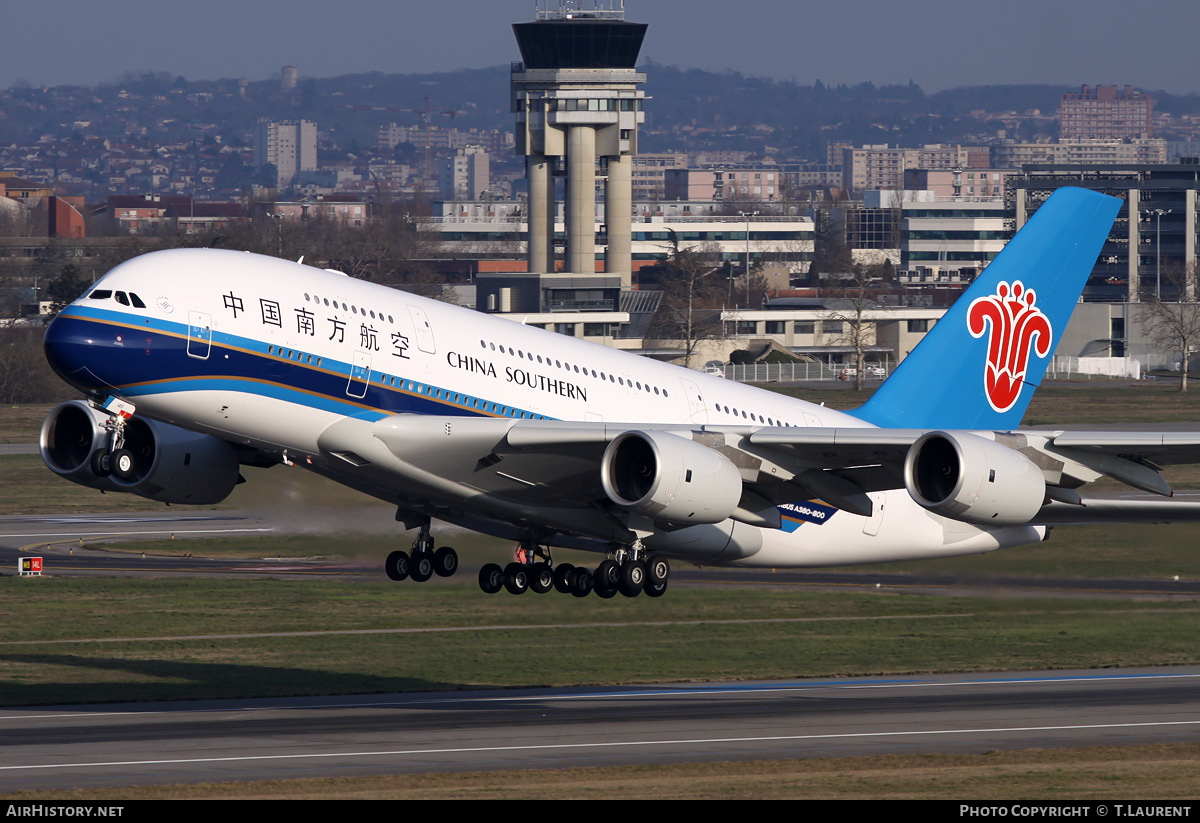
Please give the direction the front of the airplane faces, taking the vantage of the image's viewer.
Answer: facing the viewer and to the left of the viewer
